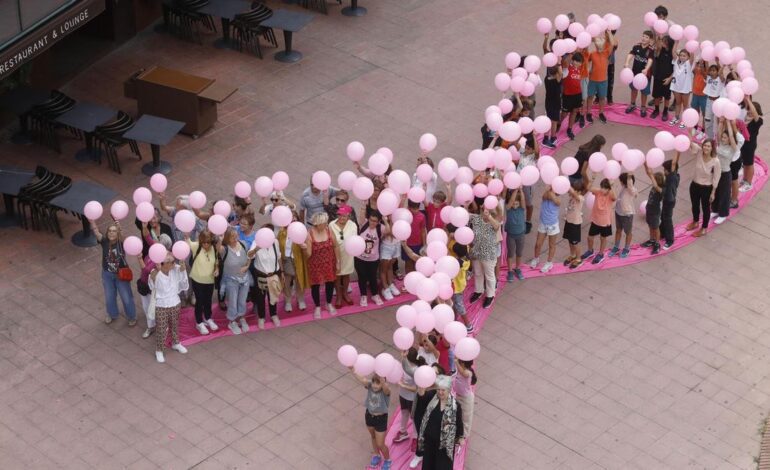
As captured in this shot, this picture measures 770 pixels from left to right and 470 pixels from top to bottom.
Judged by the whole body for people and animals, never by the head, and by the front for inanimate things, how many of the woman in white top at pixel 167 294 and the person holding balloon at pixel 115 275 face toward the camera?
2

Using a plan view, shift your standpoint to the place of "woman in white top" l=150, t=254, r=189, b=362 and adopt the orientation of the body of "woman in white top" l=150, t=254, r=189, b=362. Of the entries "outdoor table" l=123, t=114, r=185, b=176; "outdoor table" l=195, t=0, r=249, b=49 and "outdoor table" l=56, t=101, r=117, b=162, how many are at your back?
3

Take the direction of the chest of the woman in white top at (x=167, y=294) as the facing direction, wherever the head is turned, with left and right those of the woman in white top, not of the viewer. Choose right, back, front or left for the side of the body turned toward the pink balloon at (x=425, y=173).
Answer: left

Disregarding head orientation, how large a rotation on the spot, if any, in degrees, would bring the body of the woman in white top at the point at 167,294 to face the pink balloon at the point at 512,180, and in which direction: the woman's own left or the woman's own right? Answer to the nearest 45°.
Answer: approximately 90° to the woman's own left

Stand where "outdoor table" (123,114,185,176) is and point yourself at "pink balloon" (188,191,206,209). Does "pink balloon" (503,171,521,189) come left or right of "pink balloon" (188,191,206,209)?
left

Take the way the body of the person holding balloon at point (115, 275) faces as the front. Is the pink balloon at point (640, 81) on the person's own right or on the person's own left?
on the person's own left

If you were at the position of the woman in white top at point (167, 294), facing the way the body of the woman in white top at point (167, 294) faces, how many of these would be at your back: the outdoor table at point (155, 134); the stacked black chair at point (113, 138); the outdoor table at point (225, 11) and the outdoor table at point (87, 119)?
4

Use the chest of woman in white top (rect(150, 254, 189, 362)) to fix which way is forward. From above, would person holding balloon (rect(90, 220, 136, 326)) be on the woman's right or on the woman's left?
on the woman's right

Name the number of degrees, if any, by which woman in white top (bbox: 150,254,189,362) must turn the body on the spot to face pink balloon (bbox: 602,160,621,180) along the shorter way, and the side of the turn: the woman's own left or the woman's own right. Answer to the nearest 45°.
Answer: approximately 90° to the woman's own left

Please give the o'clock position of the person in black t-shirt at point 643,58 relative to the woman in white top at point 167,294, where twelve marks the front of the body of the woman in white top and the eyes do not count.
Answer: The person in black t-shirt is roughly at 8 o'clock from the woman in white top.

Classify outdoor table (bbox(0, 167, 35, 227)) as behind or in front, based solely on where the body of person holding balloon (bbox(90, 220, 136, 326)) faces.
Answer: behind

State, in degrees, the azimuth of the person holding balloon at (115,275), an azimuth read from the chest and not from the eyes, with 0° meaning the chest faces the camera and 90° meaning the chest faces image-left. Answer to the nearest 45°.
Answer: approximately 0°

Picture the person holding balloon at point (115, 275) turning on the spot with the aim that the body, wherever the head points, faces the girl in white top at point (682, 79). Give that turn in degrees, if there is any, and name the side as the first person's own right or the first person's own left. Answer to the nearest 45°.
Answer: approximately 90° to the first person's own left

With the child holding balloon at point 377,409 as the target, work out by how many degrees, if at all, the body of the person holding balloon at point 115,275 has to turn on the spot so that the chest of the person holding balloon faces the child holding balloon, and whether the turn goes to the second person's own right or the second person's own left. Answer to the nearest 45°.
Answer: approximately 45° to the second person's own left

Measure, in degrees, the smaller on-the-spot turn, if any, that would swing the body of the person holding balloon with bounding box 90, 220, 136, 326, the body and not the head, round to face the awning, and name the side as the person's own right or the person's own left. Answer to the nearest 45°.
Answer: approximately 180°
